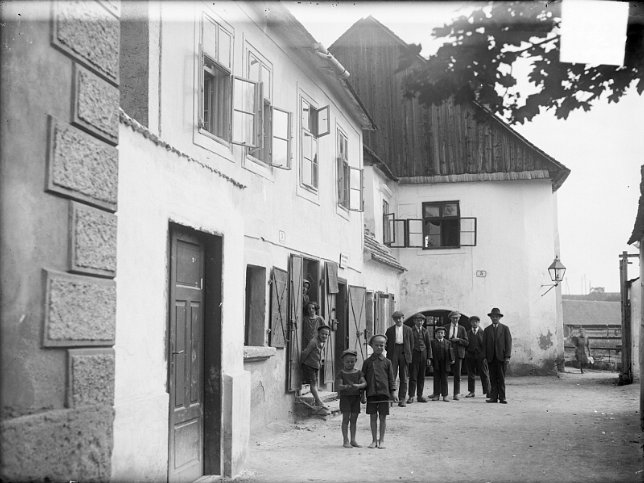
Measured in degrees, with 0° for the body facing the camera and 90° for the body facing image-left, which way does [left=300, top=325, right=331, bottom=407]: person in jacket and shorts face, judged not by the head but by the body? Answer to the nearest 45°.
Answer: approximately 315°

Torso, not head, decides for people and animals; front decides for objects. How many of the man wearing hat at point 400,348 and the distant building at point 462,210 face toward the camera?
2

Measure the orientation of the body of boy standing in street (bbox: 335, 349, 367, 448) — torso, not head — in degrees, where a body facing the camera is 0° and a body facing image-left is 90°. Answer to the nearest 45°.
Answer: approximately 0°

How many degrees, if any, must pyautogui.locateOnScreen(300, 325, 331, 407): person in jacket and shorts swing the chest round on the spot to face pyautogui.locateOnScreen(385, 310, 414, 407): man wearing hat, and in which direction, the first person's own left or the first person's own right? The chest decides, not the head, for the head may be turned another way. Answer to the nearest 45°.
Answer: approximately 90° to the first person's own left

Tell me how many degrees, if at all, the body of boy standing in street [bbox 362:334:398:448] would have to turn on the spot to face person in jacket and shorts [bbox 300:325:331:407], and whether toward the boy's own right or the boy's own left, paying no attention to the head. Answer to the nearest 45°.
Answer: approximately 180°

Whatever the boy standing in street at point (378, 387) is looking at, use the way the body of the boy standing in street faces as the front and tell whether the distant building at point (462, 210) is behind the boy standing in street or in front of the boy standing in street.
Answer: behind

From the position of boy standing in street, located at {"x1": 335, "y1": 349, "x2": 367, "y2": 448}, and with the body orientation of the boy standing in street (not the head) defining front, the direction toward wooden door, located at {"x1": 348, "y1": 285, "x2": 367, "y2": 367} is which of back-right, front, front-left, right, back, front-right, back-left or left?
back

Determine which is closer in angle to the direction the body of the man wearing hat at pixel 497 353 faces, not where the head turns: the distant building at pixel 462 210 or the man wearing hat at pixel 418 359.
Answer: the man wearing hat

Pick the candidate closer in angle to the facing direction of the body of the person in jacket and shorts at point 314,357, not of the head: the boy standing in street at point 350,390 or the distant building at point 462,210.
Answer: the boy standing in street
